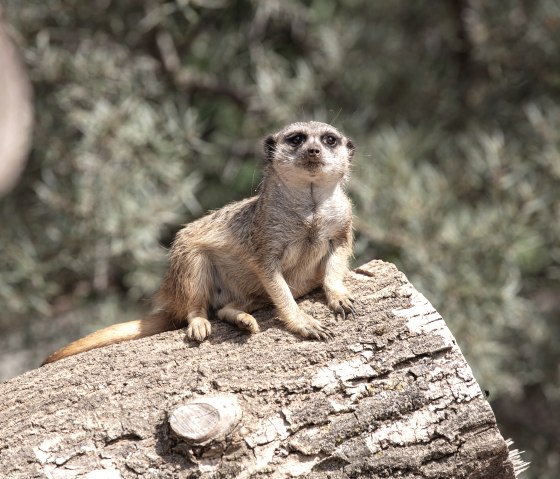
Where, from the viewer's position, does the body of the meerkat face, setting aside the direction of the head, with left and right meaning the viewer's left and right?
facing the viewer and to the right of the viewer
